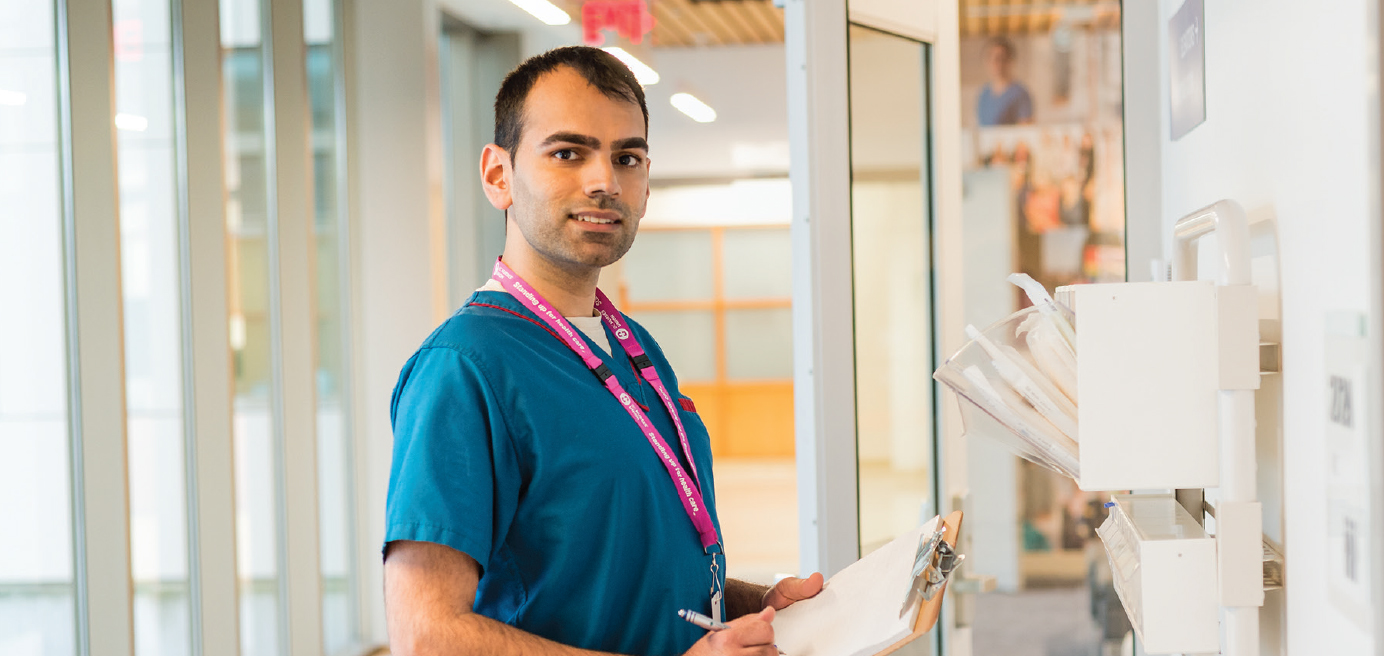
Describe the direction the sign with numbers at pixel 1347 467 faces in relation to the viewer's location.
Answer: facing to the left of the viewer

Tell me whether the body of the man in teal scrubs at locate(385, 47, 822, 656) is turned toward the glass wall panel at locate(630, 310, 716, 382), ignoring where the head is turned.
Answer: no

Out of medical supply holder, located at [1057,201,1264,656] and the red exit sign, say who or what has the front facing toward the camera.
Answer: the red exit sign

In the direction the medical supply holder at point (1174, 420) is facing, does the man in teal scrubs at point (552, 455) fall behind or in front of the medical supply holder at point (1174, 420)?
in front

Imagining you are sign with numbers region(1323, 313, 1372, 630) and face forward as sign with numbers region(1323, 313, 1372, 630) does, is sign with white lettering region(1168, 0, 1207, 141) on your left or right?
on your right

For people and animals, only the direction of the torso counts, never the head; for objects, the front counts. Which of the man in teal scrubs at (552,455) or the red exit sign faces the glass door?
the red exit sign

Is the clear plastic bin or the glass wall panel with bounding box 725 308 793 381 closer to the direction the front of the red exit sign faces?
the clear plastic bin

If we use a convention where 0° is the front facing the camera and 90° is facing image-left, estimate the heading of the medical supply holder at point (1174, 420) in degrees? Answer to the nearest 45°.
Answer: approximately 90°

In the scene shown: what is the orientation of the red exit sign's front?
toward the camera

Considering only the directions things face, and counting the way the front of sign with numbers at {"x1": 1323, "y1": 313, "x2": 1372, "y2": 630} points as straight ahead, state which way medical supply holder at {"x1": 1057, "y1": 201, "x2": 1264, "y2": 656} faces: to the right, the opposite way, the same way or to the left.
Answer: the same way

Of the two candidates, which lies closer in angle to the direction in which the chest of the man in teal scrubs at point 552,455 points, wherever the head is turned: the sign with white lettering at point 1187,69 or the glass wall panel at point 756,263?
the sign with white lettering

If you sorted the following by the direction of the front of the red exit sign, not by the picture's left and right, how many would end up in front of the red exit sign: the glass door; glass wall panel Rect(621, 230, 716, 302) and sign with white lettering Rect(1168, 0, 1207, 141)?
2

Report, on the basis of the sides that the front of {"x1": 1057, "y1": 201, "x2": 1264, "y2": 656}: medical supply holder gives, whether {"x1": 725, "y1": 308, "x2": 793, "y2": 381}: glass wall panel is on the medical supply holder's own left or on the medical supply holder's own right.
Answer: on the medical supply holder's own right
